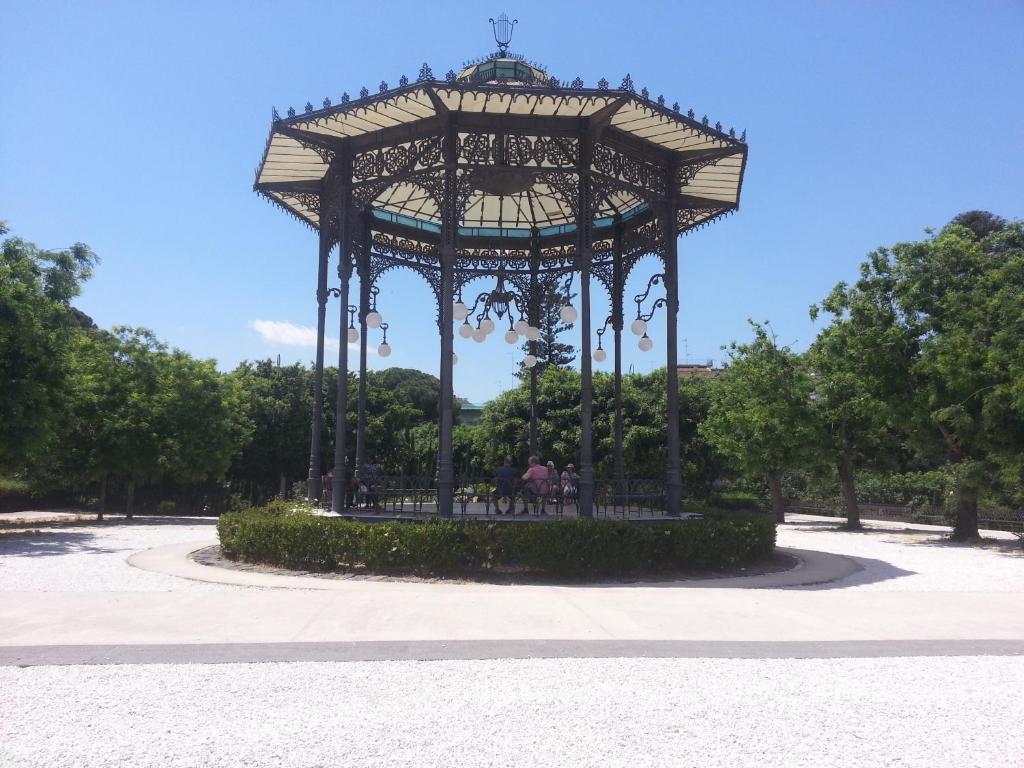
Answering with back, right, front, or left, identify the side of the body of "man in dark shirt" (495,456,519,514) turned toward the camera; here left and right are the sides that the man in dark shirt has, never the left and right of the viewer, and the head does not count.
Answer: back

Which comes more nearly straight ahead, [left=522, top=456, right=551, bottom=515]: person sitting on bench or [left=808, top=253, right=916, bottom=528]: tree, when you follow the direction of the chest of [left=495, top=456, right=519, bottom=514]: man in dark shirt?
the tree

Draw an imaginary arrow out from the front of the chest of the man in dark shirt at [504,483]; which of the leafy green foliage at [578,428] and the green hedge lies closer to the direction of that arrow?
the leafy green foliage

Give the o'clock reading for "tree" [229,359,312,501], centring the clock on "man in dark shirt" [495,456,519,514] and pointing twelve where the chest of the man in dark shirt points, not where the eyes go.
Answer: The tree is roughly at 11 o'clock from the man in dark shirt.

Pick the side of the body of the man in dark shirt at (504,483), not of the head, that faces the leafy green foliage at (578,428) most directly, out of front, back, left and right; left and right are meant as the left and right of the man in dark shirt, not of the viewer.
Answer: front

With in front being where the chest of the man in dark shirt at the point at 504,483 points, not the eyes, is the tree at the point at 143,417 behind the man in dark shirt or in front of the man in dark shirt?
in front

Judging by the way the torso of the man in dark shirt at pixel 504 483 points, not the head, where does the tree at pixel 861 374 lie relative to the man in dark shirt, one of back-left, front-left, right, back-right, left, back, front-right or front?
front-right

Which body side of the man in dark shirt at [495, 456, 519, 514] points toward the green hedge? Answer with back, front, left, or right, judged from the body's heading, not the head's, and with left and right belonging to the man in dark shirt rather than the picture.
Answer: back
